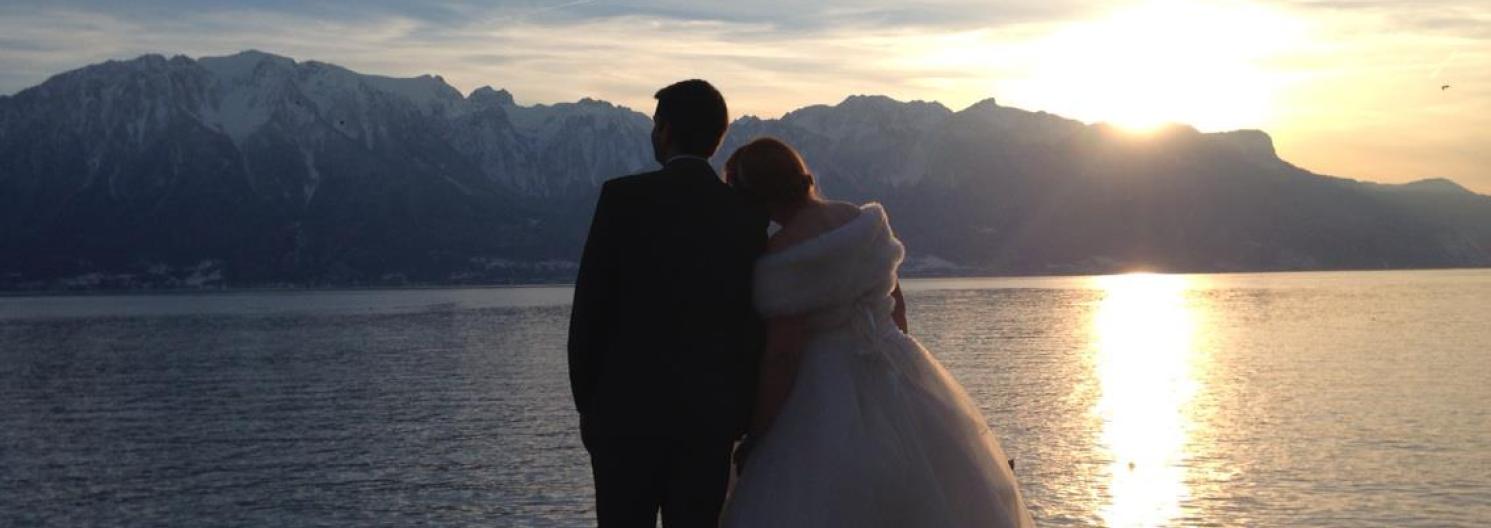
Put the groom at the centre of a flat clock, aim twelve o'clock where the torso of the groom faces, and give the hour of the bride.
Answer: The bride is roughly at 2 o'clock from the groom.

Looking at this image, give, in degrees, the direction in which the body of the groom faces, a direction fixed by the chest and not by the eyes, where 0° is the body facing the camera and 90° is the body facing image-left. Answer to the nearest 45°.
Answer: approximately 180°
